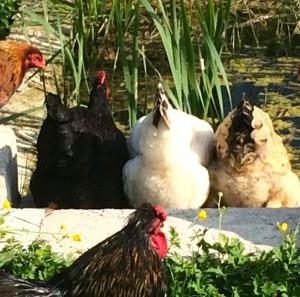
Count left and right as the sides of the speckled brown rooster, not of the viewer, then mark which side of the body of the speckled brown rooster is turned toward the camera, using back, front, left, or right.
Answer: right

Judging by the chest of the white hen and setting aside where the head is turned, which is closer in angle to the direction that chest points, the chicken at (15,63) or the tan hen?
the chicken

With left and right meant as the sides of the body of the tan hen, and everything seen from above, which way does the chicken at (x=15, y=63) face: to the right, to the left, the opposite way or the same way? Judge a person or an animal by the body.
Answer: to the right

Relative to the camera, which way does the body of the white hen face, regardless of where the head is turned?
away from the camera

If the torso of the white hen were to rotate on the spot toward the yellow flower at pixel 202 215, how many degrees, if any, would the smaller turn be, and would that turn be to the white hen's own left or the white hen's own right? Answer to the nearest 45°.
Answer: approximately 180°

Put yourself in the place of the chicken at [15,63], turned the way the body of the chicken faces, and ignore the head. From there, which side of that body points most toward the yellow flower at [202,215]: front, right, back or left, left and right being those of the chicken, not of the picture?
right

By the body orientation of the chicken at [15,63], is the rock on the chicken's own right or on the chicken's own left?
on the chicken's own right

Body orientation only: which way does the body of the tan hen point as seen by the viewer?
away from the camera

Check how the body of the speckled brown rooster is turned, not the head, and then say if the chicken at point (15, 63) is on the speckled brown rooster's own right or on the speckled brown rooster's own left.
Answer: on the speckled brown rooster's own left

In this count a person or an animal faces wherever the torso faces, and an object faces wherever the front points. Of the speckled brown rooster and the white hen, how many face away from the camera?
1

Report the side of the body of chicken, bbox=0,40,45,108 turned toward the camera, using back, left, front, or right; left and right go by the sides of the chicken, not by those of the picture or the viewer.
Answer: right

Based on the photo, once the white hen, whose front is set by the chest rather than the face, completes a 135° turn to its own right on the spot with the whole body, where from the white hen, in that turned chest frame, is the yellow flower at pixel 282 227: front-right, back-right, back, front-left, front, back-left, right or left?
front

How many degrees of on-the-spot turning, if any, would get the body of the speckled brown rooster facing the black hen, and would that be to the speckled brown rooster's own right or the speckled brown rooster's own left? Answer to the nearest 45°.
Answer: approximately 90° to the speckled brown rooster's own left
